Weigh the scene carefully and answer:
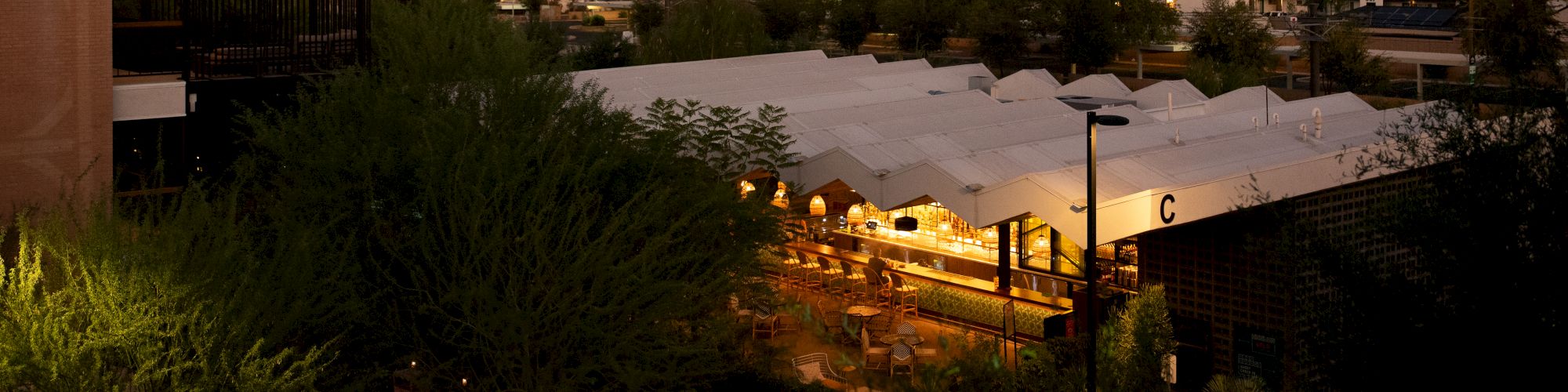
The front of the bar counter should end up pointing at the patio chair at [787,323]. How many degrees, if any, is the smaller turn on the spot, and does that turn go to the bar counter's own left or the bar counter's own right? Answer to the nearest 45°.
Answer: approximately 45° to the bar counter's own right

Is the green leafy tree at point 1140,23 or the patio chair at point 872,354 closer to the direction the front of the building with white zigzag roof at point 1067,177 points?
the patio chair

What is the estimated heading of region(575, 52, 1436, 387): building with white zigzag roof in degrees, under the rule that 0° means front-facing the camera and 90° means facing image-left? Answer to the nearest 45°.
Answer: approximately 45°

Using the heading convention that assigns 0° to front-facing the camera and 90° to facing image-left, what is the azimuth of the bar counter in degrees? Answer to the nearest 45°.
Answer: approximately 45°

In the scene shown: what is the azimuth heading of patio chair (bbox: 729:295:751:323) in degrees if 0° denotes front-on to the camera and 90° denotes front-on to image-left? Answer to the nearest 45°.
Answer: approximately 315°
